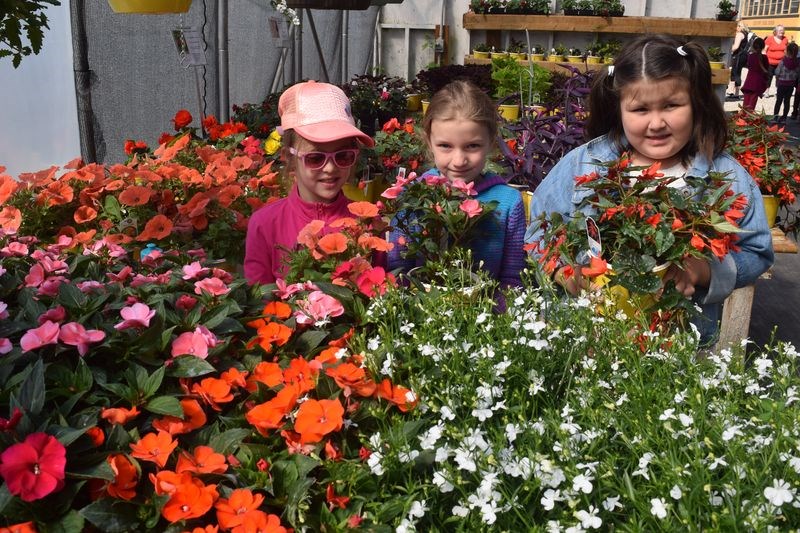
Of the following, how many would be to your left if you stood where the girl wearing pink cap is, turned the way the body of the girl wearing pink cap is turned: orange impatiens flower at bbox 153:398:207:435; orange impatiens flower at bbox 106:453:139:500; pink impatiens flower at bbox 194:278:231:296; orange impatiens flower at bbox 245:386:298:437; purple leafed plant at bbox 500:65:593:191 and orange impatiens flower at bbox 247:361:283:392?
1

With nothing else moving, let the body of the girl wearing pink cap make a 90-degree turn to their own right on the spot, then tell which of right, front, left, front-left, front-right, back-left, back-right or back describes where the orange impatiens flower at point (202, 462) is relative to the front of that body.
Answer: front-left

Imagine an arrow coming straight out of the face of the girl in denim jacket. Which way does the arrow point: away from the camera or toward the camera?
toward the camera

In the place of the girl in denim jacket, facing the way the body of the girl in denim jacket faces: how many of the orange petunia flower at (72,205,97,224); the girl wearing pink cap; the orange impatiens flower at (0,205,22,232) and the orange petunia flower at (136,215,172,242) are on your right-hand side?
4

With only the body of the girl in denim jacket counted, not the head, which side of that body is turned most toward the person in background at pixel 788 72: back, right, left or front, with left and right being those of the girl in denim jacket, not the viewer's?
back

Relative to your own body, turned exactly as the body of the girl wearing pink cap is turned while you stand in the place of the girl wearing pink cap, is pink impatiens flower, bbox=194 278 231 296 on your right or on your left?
on your right

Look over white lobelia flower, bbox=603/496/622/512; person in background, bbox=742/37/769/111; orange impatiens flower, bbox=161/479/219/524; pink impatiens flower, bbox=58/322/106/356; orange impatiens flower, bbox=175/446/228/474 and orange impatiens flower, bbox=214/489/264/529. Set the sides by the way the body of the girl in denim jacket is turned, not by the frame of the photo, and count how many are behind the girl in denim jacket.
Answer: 1

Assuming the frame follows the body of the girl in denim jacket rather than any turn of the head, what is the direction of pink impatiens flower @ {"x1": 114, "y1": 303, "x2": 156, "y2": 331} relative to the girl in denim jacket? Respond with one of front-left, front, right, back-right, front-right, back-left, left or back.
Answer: front-right

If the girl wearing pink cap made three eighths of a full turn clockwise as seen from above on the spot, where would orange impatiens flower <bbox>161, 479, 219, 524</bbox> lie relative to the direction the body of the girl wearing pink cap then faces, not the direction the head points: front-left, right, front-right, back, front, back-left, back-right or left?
left

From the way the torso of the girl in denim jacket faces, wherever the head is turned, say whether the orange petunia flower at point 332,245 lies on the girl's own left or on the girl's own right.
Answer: on the girl's own right

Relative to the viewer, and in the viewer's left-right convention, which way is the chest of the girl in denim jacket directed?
facing the viewer

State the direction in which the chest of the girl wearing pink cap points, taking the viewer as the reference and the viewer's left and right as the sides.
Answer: facing the viewer and to the right of the viewer

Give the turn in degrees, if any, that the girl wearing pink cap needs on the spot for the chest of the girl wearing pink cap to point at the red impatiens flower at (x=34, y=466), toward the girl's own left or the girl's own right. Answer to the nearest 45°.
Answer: approximately 45° to the girl's own right

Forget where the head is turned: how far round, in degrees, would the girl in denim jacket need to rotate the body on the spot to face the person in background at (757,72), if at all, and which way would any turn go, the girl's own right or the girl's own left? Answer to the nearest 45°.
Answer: approximately 180°

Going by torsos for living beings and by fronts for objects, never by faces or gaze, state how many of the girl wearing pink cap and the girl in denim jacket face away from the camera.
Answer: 0
